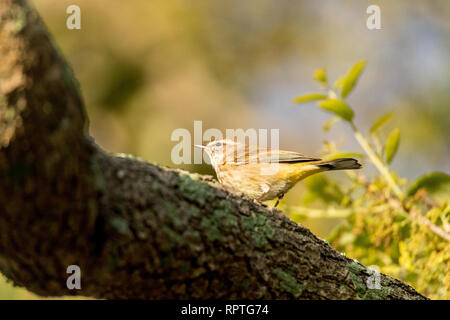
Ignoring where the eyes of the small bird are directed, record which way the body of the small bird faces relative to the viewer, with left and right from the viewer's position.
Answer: facing to the left of the viewer
